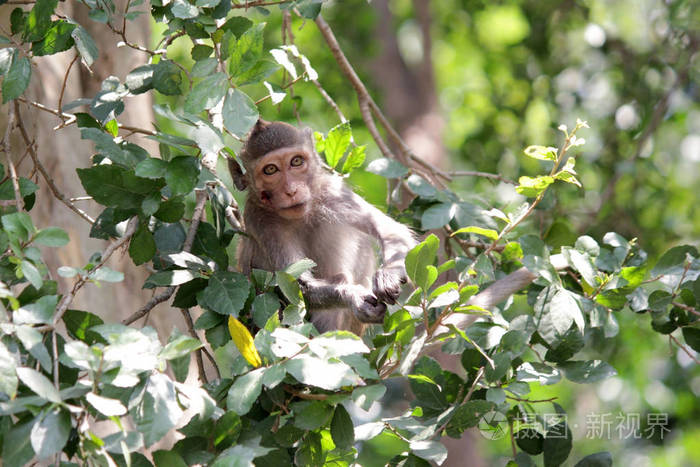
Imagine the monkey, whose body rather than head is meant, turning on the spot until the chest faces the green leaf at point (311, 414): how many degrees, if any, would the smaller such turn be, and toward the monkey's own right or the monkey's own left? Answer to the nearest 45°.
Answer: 0° — it already faces it

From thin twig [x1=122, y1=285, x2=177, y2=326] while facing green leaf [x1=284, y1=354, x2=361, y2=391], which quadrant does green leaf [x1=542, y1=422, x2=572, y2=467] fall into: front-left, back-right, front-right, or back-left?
front-left

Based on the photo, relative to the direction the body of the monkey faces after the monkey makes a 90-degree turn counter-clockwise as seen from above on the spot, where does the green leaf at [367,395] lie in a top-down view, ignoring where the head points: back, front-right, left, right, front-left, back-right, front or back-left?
right

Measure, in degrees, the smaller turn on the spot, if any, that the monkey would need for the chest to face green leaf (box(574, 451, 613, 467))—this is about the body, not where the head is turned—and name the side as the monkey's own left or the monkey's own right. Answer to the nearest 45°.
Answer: approximately 45° to the monkey's own left

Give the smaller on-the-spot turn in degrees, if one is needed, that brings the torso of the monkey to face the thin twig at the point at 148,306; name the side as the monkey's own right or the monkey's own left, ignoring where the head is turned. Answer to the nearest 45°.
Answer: approximately 45° to the monkey's own right

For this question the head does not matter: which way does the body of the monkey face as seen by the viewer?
toward the camera

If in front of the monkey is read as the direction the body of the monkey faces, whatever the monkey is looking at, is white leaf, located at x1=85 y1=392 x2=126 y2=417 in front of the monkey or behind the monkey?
in front

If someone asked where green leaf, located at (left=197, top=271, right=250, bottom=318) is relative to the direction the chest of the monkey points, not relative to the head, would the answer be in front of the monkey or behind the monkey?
in front
